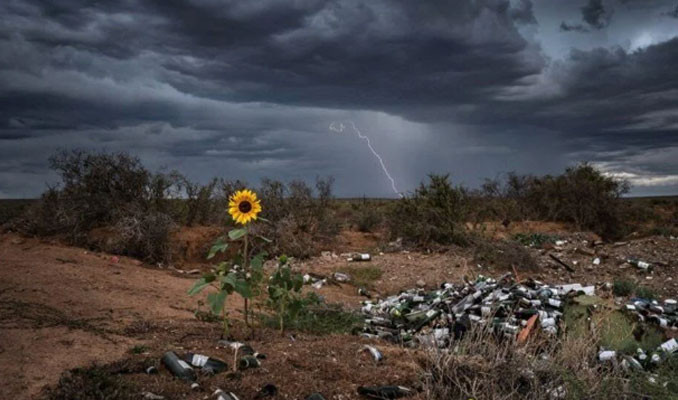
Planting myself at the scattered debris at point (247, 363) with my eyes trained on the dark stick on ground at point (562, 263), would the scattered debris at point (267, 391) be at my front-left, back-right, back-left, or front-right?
back-right

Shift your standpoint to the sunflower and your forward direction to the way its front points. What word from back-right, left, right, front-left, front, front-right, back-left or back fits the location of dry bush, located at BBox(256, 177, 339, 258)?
back

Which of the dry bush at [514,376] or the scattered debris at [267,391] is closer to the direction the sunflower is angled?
the scattered debris

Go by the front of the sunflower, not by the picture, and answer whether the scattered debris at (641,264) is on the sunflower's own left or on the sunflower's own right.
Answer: on the sunflower's own left

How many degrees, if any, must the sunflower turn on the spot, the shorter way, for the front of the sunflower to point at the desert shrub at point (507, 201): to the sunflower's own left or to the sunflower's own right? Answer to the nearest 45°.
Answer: approximately 135° to the sunflower's own left

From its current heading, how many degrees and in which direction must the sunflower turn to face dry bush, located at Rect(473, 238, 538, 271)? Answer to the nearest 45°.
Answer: approximately 135° to its left

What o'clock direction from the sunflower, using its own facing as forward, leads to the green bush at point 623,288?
The green bush is roughly at 8 o'clock from the sunflower.

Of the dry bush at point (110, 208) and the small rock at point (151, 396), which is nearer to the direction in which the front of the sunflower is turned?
the small rock

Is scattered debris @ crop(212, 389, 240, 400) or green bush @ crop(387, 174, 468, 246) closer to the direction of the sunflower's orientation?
the scattered debris

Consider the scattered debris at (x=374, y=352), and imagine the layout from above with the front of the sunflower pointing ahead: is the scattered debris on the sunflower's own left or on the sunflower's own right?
on the sunflower's own left

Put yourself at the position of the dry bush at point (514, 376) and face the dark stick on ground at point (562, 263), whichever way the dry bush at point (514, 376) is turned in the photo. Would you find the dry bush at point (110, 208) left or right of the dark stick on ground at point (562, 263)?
left

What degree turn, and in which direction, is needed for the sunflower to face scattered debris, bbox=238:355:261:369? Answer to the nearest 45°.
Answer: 0° — it already faces it

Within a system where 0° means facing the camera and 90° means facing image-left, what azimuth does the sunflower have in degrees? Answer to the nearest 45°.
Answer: approximately 0°
